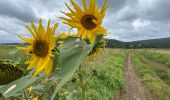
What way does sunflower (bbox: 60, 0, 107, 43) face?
toward the camera

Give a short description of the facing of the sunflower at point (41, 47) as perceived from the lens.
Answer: facing the viewer

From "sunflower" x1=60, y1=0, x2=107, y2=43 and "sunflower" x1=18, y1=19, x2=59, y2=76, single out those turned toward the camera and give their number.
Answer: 2
